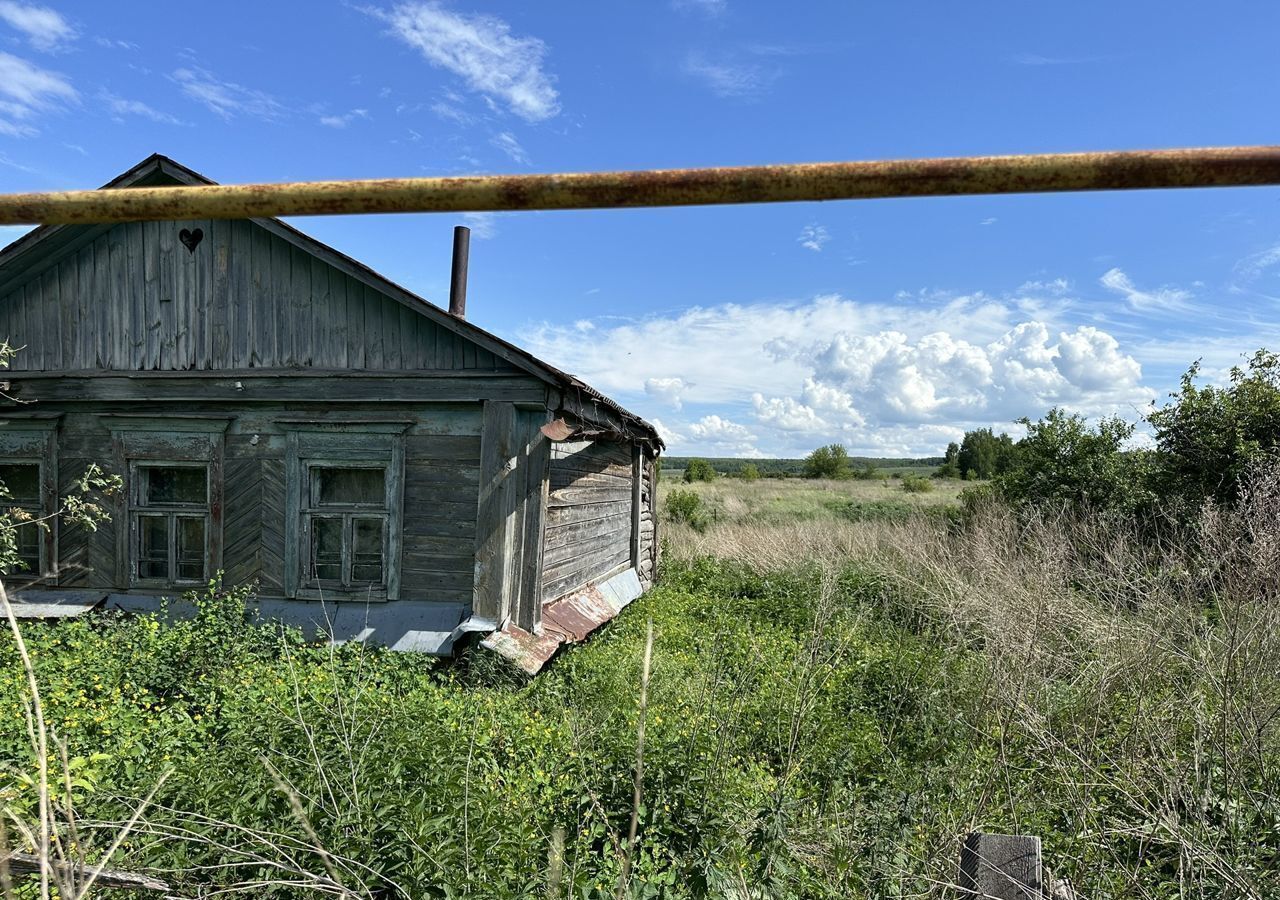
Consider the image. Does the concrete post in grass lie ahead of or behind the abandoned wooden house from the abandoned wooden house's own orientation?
ahead

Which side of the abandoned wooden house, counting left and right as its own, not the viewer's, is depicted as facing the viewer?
front

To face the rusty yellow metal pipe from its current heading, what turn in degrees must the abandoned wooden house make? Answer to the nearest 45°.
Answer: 0° — it already faces it
